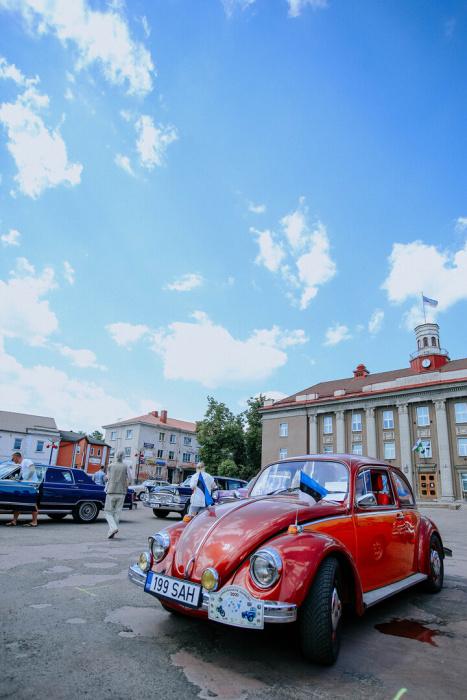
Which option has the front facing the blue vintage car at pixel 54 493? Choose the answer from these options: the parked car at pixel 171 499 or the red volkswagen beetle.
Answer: the parked car

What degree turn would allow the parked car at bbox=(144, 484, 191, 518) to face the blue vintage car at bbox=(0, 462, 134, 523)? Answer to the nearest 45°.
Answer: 0° — it already faces it

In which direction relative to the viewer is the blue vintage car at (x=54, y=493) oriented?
to the viewer's left

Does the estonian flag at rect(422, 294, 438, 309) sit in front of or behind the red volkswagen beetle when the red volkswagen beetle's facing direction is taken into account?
behind

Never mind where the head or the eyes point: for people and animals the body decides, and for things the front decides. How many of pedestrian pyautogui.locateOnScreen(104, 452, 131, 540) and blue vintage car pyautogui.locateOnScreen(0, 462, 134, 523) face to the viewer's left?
1

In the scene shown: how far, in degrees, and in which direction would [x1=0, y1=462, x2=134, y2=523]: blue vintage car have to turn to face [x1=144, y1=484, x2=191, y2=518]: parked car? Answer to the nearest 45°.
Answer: approximately 135° to its right

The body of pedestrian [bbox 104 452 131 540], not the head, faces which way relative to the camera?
away from the camera

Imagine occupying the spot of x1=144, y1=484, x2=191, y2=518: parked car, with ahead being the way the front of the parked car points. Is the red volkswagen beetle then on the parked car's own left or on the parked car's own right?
on the parked car's own left

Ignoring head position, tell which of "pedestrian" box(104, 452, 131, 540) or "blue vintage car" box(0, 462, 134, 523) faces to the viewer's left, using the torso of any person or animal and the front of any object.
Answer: the blue vintage car

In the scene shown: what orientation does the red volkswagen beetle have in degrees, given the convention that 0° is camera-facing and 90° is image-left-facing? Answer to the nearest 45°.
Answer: approximately 45°
